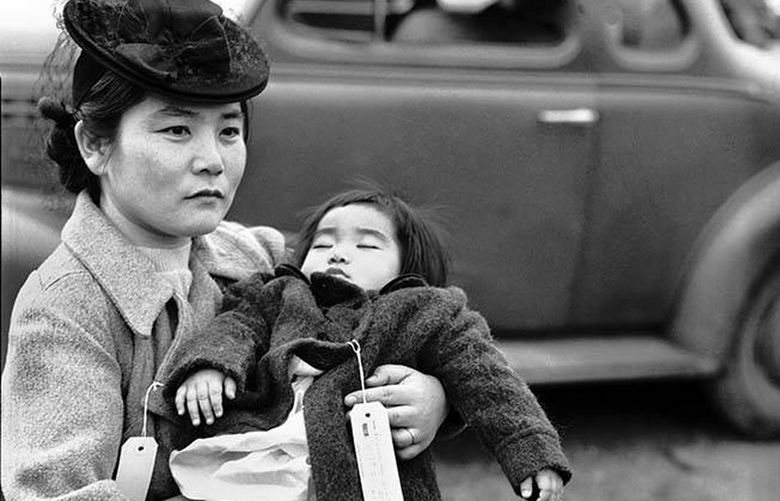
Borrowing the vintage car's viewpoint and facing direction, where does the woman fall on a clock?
The woman is roughly at 10 o'clock from the vintage car.

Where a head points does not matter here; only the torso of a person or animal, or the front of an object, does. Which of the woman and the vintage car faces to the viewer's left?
the vintage car

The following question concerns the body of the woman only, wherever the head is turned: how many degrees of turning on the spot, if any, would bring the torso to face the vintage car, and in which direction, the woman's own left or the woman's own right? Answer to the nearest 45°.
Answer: approximately 90° to the woman's own left

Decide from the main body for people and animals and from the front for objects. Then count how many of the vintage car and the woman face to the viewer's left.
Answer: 1

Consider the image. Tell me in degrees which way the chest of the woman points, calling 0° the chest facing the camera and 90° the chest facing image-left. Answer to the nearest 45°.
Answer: approximately 315°

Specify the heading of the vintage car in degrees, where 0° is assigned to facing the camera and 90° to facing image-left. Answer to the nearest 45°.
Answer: approximately 90°

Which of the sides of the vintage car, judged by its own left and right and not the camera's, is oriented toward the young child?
left
